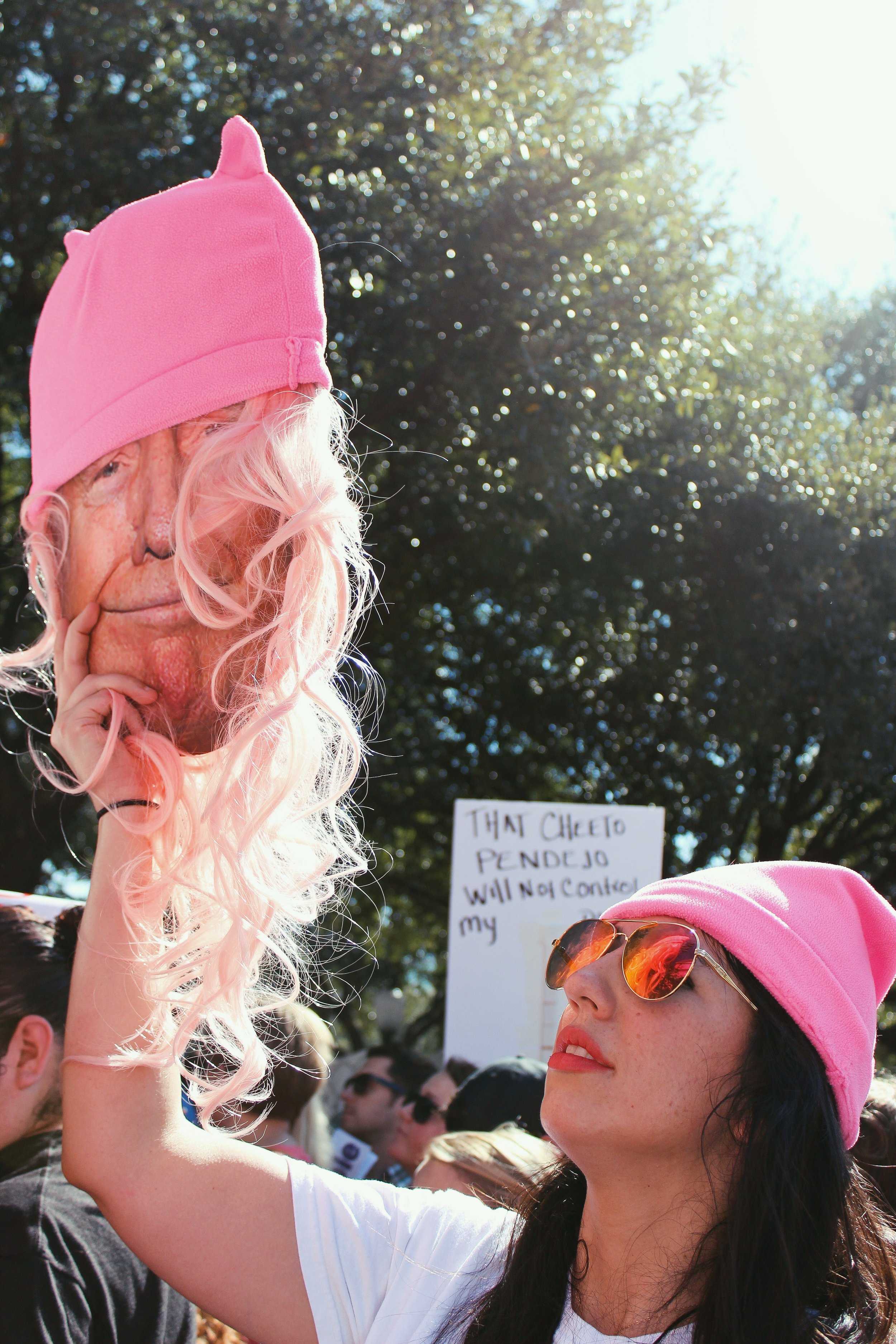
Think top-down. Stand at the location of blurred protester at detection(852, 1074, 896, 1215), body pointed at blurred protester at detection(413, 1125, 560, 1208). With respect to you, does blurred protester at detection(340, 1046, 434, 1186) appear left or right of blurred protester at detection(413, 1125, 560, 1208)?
right

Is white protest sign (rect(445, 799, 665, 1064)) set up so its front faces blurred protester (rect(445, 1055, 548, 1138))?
yes

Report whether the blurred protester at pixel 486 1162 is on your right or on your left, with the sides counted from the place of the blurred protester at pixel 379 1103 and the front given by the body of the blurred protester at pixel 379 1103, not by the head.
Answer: on your left

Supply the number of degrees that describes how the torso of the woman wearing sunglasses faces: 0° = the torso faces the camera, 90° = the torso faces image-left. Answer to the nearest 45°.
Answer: approximately 45°

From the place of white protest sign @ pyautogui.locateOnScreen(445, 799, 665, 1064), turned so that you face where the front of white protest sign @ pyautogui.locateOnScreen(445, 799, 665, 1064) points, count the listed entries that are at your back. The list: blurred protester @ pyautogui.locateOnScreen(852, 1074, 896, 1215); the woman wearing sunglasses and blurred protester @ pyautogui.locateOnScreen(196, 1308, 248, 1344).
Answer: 0

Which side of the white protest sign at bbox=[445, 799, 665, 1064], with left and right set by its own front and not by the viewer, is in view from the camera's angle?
front

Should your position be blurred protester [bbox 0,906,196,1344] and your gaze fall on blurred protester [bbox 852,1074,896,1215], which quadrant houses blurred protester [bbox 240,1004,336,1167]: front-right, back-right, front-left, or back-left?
front-left

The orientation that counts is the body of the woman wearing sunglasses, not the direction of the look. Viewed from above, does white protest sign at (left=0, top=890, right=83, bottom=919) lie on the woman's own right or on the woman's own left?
on the woman's own right

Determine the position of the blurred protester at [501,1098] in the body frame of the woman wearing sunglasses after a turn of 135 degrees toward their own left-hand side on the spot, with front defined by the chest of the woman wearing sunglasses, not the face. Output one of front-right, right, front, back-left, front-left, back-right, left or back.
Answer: left
